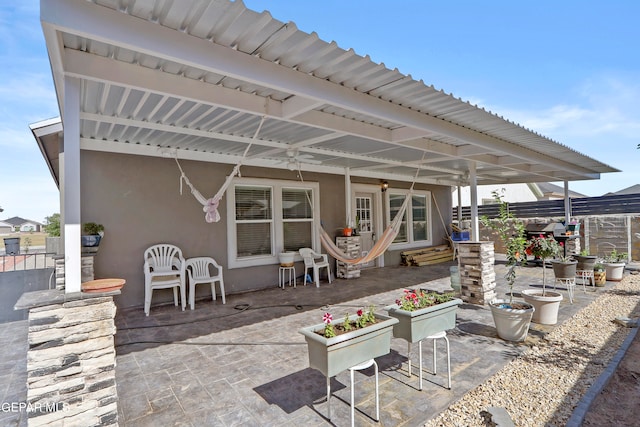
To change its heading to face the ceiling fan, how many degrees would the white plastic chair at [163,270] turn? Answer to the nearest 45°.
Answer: approximately 90° to its left

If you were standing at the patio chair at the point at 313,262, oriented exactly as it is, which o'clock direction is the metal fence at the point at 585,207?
The metal fence is roughly at 10 o'clock from the patio chair.

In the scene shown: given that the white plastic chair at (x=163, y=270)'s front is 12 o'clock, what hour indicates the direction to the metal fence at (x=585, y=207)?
The metal fence is roughly at 9 o'clock from the white plastic chair.

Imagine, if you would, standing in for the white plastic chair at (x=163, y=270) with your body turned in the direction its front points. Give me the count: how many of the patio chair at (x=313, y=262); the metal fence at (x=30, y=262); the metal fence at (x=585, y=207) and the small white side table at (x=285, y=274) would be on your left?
3

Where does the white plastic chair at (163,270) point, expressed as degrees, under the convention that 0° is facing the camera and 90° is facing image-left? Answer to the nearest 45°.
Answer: approximately 0°

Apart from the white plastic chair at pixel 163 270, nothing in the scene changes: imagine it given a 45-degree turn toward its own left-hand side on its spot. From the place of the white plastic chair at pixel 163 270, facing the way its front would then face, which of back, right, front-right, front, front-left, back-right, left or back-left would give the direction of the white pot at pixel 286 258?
front-left

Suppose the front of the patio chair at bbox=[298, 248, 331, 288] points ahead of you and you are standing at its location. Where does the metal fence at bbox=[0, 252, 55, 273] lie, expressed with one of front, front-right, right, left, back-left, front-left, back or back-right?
back-right

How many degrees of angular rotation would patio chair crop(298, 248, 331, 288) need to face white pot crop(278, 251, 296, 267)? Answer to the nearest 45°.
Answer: approximately 90° to its right
